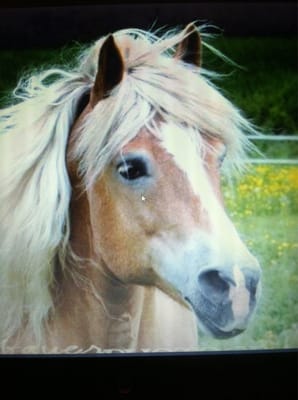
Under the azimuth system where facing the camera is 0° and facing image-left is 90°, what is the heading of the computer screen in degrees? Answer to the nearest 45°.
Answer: approximately 0°
